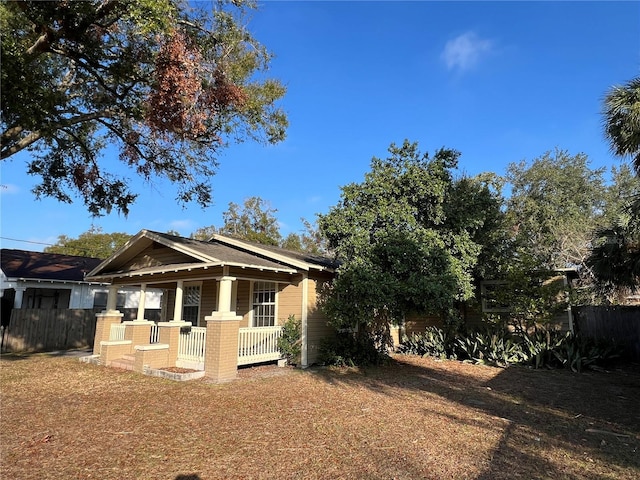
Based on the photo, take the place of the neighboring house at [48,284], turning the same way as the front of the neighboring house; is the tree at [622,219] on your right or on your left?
on your left

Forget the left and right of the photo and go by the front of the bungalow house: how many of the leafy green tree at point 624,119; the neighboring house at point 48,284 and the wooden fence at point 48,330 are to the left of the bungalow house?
1

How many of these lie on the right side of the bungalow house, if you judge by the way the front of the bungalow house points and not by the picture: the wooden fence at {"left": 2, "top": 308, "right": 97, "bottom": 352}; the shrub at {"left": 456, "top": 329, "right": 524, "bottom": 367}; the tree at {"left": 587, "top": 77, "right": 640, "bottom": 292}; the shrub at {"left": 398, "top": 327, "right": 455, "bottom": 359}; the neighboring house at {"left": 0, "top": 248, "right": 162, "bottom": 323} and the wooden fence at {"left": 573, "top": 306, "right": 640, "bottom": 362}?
2

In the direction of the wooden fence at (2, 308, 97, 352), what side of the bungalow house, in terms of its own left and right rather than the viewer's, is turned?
right

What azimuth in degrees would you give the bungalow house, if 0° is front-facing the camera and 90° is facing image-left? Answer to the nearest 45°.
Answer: approximately 45°

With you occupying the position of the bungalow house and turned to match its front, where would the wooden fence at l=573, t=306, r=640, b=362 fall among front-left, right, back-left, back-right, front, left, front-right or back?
back-left

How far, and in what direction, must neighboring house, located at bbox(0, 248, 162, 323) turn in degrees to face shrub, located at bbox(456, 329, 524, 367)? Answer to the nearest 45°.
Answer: approximately 90° to its left

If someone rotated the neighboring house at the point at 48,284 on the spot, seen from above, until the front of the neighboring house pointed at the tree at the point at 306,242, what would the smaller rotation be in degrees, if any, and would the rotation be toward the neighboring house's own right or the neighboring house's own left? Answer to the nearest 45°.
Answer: approximately 180°

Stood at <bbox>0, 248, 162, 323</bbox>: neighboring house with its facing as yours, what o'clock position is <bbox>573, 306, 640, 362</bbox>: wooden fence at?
The wooden fence is roughly at 9 o'clock from the neighboring house.

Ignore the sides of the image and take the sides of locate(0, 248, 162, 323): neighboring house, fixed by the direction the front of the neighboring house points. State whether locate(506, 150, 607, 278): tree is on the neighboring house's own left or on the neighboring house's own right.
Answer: on the neighboring house's own left

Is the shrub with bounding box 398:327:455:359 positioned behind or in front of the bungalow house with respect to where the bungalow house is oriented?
behind

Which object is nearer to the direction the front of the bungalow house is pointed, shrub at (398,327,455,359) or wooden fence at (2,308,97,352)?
the wooden fence

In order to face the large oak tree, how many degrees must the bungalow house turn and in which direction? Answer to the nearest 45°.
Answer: approximately 45° to its left

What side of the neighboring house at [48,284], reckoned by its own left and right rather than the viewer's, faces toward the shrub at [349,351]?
left
